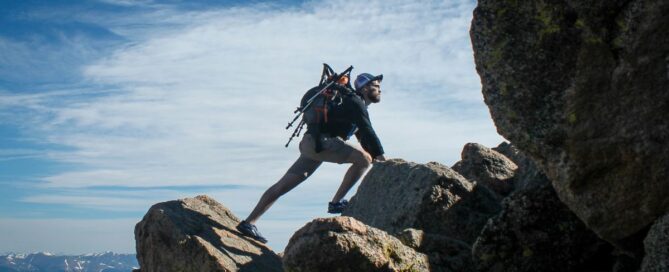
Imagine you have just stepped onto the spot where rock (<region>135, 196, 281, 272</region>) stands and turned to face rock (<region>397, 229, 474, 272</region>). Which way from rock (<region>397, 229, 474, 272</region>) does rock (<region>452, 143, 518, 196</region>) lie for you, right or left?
left

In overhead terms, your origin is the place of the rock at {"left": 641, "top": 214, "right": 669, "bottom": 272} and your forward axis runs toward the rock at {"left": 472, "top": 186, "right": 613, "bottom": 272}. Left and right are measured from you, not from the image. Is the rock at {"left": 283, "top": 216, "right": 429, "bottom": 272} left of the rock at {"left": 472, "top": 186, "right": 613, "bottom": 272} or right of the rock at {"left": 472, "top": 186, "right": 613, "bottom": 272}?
left

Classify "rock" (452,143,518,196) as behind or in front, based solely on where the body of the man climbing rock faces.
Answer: in front

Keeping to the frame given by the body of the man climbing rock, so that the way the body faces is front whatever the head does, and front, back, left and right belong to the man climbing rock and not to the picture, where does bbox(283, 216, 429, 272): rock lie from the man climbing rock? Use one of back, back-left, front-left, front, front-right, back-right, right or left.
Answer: right

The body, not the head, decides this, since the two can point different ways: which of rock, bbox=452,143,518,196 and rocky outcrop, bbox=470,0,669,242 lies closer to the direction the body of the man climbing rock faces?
the rock

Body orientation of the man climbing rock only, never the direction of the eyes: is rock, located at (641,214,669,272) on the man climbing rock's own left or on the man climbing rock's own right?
on the man climbing rock's own right

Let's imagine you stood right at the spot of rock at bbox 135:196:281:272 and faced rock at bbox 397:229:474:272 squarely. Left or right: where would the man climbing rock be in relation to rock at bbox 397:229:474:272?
left

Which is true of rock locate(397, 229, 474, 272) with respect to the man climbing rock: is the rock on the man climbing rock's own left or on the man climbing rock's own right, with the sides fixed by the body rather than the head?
on the man climbing rock's own right

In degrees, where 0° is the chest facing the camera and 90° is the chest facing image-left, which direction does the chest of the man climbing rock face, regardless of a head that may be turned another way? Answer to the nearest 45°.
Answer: approximately 270°
